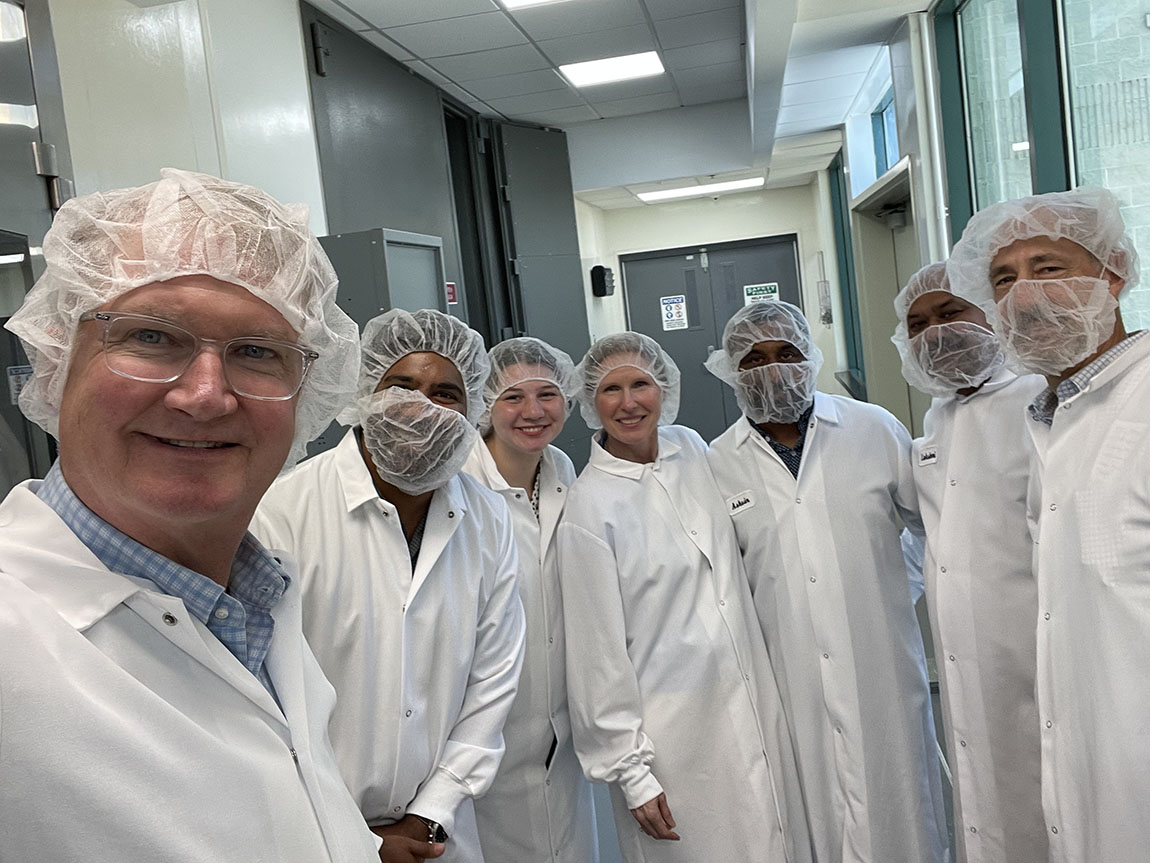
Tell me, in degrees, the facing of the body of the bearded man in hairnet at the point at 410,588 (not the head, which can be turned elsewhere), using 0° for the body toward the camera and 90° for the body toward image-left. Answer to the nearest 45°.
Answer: approximately 0°

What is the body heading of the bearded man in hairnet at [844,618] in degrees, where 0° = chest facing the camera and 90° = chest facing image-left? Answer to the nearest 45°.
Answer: approximately 0°

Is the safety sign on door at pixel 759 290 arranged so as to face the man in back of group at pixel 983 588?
yes

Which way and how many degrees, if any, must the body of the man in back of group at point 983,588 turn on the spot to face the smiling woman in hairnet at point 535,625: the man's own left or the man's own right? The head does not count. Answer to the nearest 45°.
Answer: approximately 45° to the man's own right

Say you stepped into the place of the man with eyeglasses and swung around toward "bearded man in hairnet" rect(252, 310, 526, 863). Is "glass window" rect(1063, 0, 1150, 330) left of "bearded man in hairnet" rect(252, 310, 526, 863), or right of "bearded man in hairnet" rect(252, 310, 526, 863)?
right

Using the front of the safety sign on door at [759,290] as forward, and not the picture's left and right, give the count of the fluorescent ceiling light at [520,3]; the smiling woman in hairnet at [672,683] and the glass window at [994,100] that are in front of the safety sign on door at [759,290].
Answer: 3
